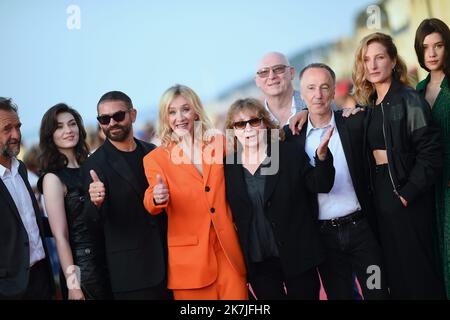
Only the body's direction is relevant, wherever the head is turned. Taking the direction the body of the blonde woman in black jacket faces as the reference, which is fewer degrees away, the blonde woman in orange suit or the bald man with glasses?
the blonde woman in orange suit

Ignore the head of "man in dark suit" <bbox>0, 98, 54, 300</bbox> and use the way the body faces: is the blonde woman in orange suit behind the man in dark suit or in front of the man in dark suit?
in front

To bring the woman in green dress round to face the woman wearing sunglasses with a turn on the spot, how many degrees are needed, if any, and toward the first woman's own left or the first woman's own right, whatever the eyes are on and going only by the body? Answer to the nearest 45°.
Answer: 0° — they already face them

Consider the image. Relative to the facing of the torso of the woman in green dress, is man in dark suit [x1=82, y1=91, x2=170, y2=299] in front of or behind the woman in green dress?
in front

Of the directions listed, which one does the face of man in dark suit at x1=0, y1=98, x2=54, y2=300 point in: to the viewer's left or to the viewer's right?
to the viewer's right

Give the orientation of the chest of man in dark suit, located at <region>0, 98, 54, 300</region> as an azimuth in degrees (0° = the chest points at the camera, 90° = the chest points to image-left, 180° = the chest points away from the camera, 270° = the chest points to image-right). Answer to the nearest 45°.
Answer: approximately 315°

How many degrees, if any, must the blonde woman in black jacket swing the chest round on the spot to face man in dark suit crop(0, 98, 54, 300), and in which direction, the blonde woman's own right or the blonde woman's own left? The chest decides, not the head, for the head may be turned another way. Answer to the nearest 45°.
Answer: approximately 45° to the blonde woman's own right

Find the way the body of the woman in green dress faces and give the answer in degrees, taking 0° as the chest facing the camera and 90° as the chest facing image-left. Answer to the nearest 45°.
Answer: approximately 45°
